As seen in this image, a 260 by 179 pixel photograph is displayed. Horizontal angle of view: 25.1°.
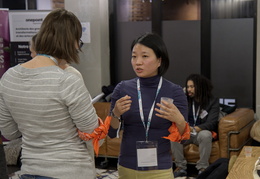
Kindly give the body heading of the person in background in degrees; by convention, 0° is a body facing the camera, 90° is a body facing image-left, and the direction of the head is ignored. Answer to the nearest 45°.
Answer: approximately 45°

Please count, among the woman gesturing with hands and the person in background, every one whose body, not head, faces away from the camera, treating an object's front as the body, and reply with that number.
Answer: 0

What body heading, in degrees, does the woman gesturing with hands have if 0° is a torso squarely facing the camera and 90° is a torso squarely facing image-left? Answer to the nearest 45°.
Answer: approximately 0°

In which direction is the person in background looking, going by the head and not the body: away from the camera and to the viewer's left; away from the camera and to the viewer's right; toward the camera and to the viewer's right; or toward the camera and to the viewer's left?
toward the camera and to the viewer's left

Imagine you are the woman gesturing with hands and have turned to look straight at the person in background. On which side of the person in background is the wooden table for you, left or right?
right

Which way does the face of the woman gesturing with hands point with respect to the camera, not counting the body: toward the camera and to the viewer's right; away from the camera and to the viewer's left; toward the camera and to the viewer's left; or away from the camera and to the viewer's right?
toward the camera and to the viewer's left

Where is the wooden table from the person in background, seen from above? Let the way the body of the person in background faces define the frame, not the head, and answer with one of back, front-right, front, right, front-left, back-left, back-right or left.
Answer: front-left

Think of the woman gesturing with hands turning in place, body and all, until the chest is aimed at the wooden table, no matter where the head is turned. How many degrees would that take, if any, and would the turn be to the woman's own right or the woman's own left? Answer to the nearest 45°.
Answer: approximately 135° to the woman's own left

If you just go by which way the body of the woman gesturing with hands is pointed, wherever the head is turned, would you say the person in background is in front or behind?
behind

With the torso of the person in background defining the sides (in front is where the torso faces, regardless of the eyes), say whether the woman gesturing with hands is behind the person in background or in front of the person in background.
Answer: in front
